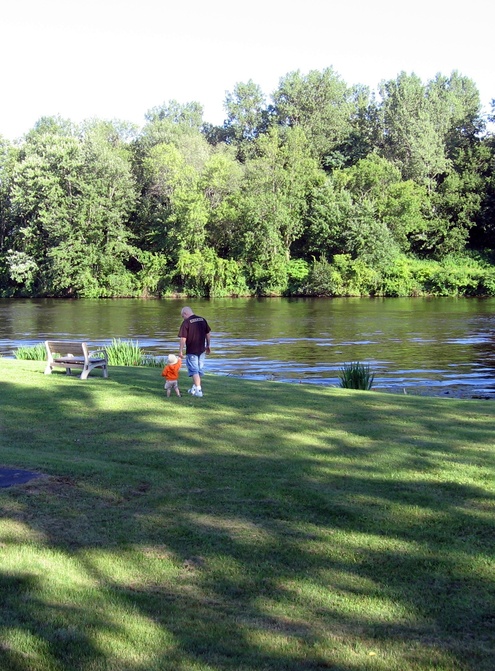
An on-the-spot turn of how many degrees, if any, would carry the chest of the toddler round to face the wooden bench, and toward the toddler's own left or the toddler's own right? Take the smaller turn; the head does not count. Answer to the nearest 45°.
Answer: approximately 45° to the toddler's own left

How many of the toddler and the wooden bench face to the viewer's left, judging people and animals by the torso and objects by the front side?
0

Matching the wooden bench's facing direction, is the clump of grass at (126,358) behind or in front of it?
in front

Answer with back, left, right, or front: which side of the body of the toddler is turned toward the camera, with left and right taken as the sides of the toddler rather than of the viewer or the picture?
back

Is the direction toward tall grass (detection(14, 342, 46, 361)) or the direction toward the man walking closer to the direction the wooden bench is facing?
the tall grass

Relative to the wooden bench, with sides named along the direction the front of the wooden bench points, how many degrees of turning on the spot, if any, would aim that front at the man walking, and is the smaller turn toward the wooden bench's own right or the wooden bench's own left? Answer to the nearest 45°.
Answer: approximately 90° to the wooden bench's own right

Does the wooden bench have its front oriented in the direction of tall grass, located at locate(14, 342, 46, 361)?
no

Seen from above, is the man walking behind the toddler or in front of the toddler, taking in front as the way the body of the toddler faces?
in front

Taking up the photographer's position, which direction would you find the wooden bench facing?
facing away from the viewer and to the right of the viewer

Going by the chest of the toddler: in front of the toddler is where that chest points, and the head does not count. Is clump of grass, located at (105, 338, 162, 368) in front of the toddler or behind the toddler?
in front

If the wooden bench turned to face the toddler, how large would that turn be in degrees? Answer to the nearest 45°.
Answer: approximately 135° to its right
